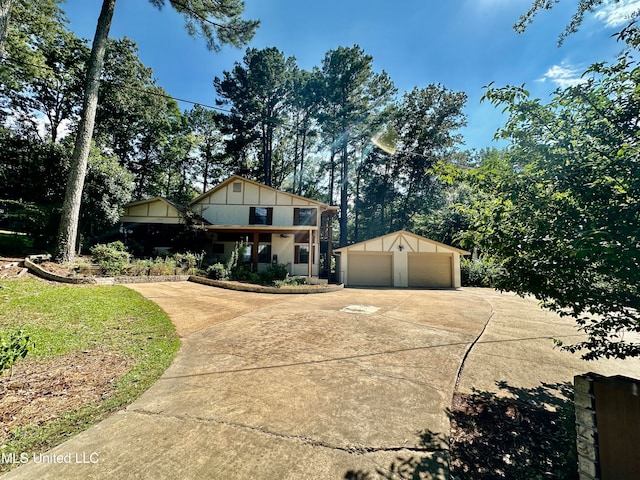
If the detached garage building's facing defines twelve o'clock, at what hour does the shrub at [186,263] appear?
The shrub is roughly at 2 o'clock from the detached garage building.

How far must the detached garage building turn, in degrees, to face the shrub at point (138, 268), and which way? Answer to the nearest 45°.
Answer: approximately 45° to its right

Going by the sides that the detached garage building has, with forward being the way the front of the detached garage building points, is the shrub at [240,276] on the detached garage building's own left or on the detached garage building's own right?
on the detached garage building's own right

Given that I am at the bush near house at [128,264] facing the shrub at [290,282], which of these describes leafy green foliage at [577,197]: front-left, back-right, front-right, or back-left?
front-right

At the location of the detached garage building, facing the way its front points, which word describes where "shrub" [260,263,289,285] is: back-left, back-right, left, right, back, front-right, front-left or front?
front-right

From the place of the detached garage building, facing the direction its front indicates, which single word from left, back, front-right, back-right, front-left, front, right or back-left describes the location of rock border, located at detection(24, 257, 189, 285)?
front-right

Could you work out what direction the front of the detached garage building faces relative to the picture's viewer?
facing the viewer

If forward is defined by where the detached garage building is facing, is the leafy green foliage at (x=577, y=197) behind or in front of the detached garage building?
in front

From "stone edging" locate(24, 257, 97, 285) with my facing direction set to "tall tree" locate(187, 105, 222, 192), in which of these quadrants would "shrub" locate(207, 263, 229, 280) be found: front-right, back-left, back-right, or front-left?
front-right

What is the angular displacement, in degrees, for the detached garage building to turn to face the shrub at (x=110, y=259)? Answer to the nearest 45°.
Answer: approximately 45° to its right

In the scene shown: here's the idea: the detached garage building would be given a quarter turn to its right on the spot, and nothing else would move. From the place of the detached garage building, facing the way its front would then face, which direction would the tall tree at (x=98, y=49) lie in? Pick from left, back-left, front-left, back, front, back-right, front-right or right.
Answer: front-left

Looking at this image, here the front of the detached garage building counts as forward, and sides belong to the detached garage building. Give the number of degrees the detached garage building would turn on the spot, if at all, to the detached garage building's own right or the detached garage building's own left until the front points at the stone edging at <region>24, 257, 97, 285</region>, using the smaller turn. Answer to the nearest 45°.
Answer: approximately 45° to the detached garage building's own right
